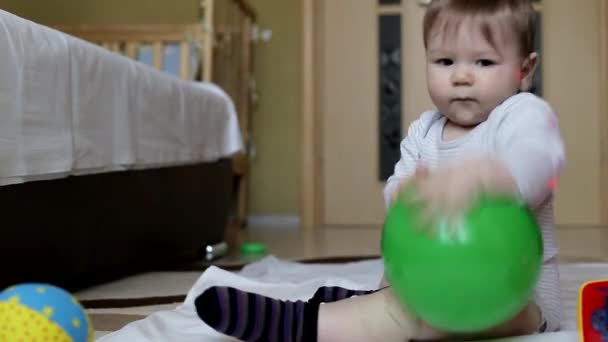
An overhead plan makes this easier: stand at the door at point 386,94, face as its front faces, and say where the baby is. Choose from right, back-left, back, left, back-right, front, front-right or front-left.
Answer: front

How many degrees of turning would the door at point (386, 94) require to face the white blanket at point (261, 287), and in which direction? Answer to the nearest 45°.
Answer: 0° — it already faces it

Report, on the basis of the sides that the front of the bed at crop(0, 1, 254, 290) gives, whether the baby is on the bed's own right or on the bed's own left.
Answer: on the bed's own right

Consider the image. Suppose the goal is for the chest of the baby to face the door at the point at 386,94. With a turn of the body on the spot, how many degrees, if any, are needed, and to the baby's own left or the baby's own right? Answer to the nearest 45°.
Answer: approximately 135° to the baby's own right

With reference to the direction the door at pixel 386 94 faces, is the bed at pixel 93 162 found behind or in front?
in front

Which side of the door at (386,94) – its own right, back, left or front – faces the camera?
front

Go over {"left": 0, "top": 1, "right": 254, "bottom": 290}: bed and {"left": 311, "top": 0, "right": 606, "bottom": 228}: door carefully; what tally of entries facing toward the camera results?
1

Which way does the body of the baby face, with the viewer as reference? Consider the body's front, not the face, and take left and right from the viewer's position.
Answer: facing the viewer and to the left of the viewer

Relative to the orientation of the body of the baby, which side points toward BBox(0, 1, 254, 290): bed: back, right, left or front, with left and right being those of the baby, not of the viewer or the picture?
right

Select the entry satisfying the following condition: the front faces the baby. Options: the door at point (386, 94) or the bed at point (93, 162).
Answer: the door
